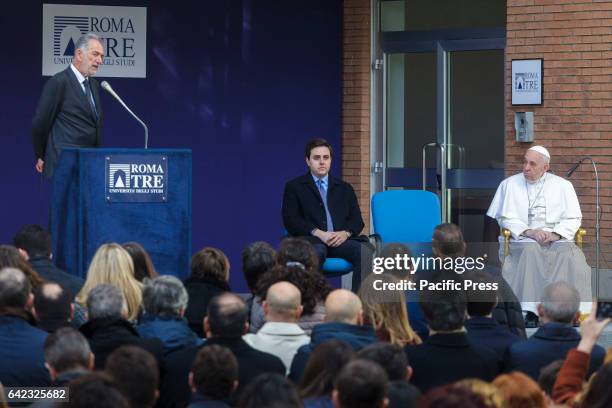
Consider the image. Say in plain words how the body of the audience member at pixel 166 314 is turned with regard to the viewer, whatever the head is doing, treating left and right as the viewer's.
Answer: facing away from the viewer

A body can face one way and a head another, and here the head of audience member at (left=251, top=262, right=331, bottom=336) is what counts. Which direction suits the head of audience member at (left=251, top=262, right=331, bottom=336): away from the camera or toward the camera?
away from the camera

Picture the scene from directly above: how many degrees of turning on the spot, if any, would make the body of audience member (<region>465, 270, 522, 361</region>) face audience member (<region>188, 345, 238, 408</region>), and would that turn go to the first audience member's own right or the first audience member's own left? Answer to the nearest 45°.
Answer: approximately 135° to the first audience member's own left

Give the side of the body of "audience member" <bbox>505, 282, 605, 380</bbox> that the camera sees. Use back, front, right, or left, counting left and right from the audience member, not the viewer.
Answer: back

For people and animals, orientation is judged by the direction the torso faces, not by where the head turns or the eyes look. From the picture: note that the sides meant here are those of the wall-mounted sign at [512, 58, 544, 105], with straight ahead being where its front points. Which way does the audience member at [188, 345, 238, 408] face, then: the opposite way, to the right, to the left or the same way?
the opposite way

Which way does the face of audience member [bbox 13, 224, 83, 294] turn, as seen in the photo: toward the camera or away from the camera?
away from the camera

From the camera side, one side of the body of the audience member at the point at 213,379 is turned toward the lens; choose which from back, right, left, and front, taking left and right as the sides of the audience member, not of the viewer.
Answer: back

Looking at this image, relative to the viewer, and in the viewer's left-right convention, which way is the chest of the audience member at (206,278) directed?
facing away from the viewer

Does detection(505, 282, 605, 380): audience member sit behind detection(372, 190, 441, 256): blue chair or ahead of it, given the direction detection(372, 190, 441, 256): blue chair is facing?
ahead

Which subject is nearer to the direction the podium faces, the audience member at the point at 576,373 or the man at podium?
the audience member

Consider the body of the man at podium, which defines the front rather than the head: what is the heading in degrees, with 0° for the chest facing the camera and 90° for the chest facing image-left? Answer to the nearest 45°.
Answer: approximately 315°

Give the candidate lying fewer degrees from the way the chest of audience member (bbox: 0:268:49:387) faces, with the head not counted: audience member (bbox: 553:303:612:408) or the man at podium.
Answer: the man at podium

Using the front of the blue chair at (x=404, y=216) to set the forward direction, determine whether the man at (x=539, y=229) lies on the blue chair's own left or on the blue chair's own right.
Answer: on the blue chair's own left

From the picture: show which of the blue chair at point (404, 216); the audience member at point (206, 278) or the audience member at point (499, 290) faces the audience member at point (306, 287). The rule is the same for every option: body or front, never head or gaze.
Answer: the blue chair

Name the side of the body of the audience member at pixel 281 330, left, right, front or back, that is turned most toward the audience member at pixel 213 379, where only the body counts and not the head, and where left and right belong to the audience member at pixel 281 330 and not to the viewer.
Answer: back

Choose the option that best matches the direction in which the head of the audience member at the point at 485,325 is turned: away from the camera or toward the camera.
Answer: away from the camera

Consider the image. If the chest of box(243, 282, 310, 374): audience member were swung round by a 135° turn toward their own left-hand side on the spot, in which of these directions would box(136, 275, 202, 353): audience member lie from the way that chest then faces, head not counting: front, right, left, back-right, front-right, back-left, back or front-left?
front-right

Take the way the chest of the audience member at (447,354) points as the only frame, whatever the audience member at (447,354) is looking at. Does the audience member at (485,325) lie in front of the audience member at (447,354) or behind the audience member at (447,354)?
in front

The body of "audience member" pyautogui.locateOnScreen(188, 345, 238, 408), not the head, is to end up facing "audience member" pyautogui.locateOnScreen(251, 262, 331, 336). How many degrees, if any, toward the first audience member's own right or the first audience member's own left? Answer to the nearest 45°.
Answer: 0° — they already face them

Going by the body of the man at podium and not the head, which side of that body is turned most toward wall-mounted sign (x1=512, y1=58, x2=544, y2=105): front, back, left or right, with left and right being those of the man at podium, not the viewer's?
left

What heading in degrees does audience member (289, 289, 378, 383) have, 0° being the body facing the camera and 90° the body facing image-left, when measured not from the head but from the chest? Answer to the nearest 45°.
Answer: approximately 180°
